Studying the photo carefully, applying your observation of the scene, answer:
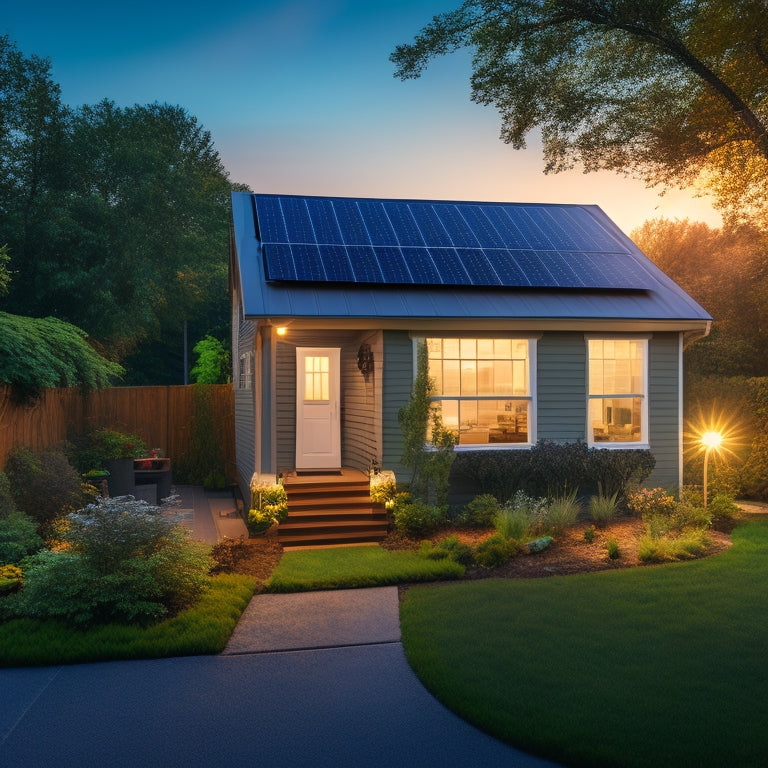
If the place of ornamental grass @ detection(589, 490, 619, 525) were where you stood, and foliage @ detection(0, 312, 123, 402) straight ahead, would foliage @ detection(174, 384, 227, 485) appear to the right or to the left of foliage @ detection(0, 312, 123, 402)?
right

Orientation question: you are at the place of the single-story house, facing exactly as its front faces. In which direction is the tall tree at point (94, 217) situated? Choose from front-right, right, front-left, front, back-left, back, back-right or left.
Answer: back-right

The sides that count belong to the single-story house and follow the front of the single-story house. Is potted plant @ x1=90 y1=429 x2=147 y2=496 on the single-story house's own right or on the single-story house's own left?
on the single-story house's own right

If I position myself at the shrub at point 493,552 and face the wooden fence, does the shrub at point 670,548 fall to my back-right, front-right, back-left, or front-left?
back-right

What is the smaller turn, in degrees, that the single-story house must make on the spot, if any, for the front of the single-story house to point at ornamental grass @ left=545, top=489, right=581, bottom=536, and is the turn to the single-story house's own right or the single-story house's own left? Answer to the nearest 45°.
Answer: approximately 45° to the single-story house's own left

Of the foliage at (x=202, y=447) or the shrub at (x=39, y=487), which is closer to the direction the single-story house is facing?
the shrub

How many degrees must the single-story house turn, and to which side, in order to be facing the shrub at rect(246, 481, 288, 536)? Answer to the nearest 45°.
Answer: approximately 45° to its right

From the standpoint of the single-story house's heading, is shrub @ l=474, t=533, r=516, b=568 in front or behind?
in front

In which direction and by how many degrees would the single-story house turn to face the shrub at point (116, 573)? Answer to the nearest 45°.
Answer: approximately 45° to its right

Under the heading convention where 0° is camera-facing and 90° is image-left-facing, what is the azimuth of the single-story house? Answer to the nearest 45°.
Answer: approximately 0°

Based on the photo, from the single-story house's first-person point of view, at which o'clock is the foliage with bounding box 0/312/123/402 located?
The foliage is roughly at 2 o'clock from the single-story house.
